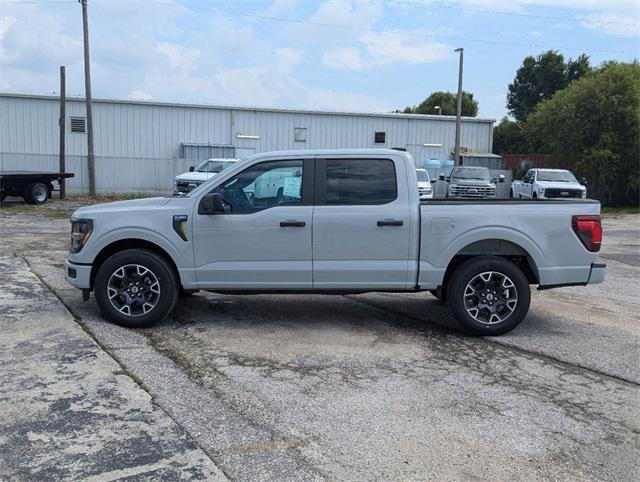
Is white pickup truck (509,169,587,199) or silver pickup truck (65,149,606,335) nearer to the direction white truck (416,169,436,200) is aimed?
the silver pickup truck

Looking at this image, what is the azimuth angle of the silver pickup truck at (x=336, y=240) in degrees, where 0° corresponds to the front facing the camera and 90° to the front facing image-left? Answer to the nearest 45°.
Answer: approximately 90°

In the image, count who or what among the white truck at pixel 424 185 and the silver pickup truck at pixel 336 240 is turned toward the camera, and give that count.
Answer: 1

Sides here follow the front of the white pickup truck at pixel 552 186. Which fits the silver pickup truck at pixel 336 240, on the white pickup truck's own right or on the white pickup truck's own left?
on the white pickup truck's own right

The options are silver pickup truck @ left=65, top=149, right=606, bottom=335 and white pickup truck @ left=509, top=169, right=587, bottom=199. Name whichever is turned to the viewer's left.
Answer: the silver pickup truck

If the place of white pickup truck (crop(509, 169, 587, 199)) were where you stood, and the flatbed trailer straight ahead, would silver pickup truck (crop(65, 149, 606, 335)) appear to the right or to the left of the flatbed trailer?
left

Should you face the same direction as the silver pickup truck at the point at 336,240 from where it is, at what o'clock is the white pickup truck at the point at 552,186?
The white pickup truck is roughly at 4 o'clock from the silver pickup truck.

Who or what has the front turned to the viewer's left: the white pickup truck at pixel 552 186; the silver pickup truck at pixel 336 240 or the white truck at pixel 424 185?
the silver pickup truck

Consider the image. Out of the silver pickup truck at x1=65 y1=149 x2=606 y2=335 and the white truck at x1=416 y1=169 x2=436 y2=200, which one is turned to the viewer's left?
the silver pickup truck

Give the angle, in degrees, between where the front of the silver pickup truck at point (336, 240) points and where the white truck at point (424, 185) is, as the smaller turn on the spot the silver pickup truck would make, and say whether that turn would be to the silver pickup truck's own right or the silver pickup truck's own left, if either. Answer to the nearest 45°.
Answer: approximately 90° to the silver pickup truck's own right

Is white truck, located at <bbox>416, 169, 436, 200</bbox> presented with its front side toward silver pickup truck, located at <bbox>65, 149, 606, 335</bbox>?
yes

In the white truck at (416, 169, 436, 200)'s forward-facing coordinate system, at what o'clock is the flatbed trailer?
The flatbed trailer is roughly at 3 o'clock from the white truck.

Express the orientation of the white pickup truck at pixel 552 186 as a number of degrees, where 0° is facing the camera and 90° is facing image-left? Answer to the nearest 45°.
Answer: approximately 315°

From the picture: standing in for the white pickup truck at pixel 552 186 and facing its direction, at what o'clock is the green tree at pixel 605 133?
The green tree is roughly at 8 o'clock from the white pickup truck.

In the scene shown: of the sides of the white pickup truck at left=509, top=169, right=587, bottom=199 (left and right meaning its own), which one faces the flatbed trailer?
right

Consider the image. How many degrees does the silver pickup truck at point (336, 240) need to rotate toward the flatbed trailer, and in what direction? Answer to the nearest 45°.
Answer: approximately 45° to its right

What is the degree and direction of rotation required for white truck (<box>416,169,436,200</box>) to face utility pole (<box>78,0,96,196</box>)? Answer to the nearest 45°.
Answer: approximately 90° to its right
